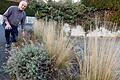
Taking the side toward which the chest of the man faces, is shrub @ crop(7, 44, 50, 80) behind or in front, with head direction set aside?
in front

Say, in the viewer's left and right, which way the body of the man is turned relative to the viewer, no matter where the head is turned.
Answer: facing the viewer and to the right of the viewer
